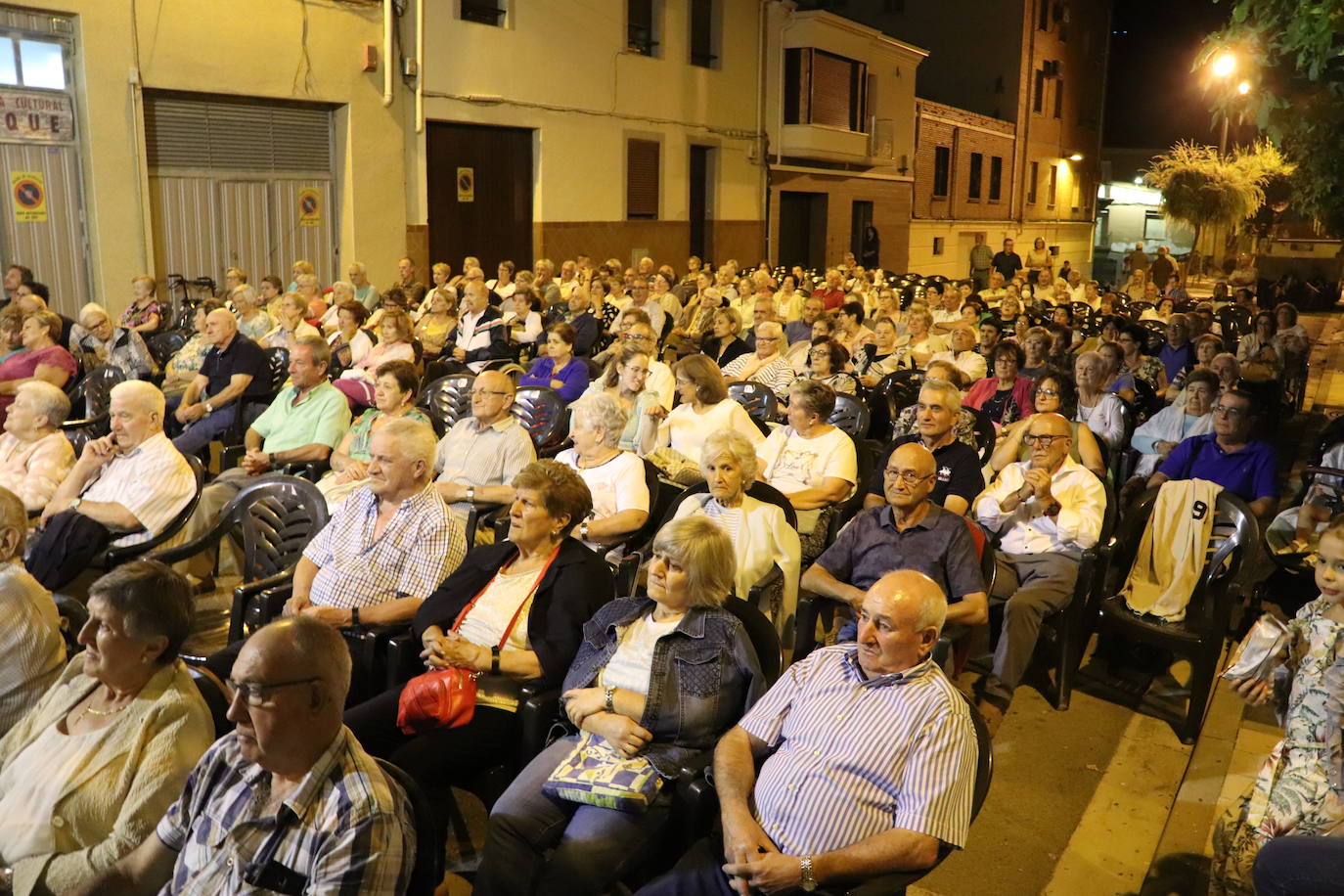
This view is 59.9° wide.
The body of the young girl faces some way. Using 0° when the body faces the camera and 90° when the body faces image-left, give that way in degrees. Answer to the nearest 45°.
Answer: approximately 45°

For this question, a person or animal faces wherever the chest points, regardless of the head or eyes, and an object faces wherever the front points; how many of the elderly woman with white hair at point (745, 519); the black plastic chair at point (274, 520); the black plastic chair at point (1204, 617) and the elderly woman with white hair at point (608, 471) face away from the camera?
0

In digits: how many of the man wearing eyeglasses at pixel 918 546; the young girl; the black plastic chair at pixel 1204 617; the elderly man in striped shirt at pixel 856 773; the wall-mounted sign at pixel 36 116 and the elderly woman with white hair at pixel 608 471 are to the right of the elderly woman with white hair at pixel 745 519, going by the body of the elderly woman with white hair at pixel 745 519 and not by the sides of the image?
2

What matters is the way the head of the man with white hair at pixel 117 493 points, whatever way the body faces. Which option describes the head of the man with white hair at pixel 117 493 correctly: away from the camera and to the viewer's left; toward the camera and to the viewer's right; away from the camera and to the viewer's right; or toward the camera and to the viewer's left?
toward the camera and to the viewer's left

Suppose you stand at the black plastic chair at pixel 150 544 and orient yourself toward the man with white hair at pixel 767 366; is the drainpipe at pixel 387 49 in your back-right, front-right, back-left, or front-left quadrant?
front-left

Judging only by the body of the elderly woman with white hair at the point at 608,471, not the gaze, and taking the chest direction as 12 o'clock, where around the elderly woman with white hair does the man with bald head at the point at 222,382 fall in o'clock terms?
The man with bald head is roughly at 3 o'clock from the elderly woman with white hair.

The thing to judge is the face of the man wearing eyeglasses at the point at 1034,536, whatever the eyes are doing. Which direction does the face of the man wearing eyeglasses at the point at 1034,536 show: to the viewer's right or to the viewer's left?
to the viewer's left

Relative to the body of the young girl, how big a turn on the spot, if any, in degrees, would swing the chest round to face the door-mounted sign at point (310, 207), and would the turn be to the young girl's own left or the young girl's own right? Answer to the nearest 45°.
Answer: approximately 90° to the young girl's own right

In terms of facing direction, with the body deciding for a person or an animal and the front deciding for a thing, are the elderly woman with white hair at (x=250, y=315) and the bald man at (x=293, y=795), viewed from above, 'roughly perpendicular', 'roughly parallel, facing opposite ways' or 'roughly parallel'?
roughly parallel

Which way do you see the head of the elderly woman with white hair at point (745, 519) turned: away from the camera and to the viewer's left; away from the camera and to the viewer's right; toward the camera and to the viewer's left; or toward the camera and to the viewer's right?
toward the camera and to the viewer's left

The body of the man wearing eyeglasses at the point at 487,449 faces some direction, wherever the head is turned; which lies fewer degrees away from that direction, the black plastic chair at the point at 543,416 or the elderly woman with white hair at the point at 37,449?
the elderly woman with white hair

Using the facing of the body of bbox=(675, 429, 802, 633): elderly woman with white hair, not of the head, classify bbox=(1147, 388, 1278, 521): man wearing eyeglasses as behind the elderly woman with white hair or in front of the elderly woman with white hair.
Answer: behind

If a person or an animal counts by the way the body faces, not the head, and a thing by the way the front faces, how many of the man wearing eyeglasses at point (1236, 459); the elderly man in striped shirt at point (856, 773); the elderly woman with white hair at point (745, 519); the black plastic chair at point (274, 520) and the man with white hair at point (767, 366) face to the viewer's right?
0

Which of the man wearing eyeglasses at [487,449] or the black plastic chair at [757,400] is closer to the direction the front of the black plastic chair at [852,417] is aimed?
the man wearing eyeglasses

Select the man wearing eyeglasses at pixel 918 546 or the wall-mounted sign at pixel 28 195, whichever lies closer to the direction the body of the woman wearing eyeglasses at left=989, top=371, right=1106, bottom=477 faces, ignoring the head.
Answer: the man wearing eyeglasses

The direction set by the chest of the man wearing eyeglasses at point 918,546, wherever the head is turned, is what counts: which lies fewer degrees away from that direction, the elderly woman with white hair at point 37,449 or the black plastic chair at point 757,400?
the elderly woman with white hair

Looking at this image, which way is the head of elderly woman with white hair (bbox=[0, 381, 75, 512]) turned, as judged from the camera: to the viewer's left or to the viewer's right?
to the viewer's left
